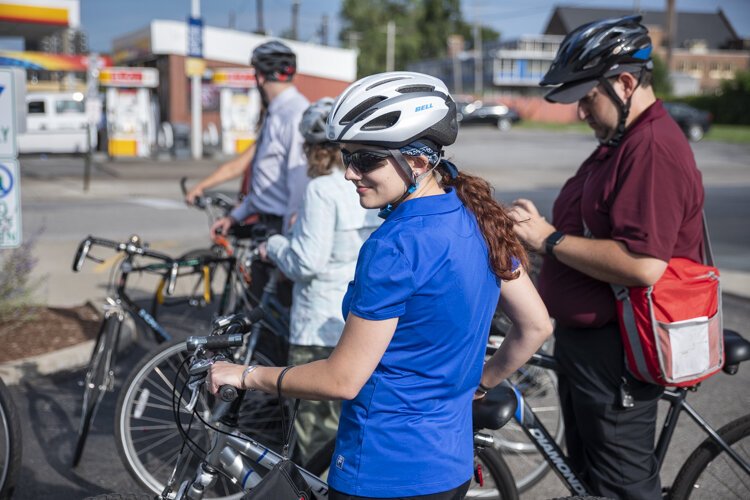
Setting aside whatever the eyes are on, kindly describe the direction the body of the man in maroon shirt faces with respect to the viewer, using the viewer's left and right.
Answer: facing to the left of the viewer

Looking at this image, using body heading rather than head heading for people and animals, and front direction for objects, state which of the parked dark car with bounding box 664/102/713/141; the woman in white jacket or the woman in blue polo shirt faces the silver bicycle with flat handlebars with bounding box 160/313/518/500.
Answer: the woman in blue polo shirt

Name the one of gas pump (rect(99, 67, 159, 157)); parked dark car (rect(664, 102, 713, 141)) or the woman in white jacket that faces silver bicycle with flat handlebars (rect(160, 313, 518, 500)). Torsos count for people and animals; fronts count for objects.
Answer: the gas pump

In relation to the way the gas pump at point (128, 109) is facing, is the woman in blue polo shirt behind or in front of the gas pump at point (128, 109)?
in front

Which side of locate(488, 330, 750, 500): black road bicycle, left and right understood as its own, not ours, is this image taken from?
left

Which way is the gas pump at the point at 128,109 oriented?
toward the camera

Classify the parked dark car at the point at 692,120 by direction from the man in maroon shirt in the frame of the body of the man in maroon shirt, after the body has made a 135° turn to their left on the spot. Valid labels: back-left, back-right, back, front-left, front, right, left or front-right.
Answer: back-left

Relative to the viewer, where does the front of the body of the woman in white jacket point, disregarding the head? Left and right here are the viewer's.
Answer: facing away from the viewer and to the left of the viewer

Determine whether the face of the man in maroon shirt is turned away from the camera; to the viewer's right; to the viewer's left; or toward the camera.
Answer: to the viewer's left

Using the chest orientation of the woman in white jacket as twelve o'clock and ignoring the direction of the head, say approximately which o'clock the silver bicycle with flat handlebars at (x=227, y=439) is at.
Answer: The silver bicycle with flat handlebars is roughly at 8 o'clock from the woman in white jacket.

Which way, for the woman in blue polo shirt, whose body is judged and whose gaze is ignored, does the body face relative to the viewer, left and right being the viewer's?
facing away from the viewer and to the left of the viewer

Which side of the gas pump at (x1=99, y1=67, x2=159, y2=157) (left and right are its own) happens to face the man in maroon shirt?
front
